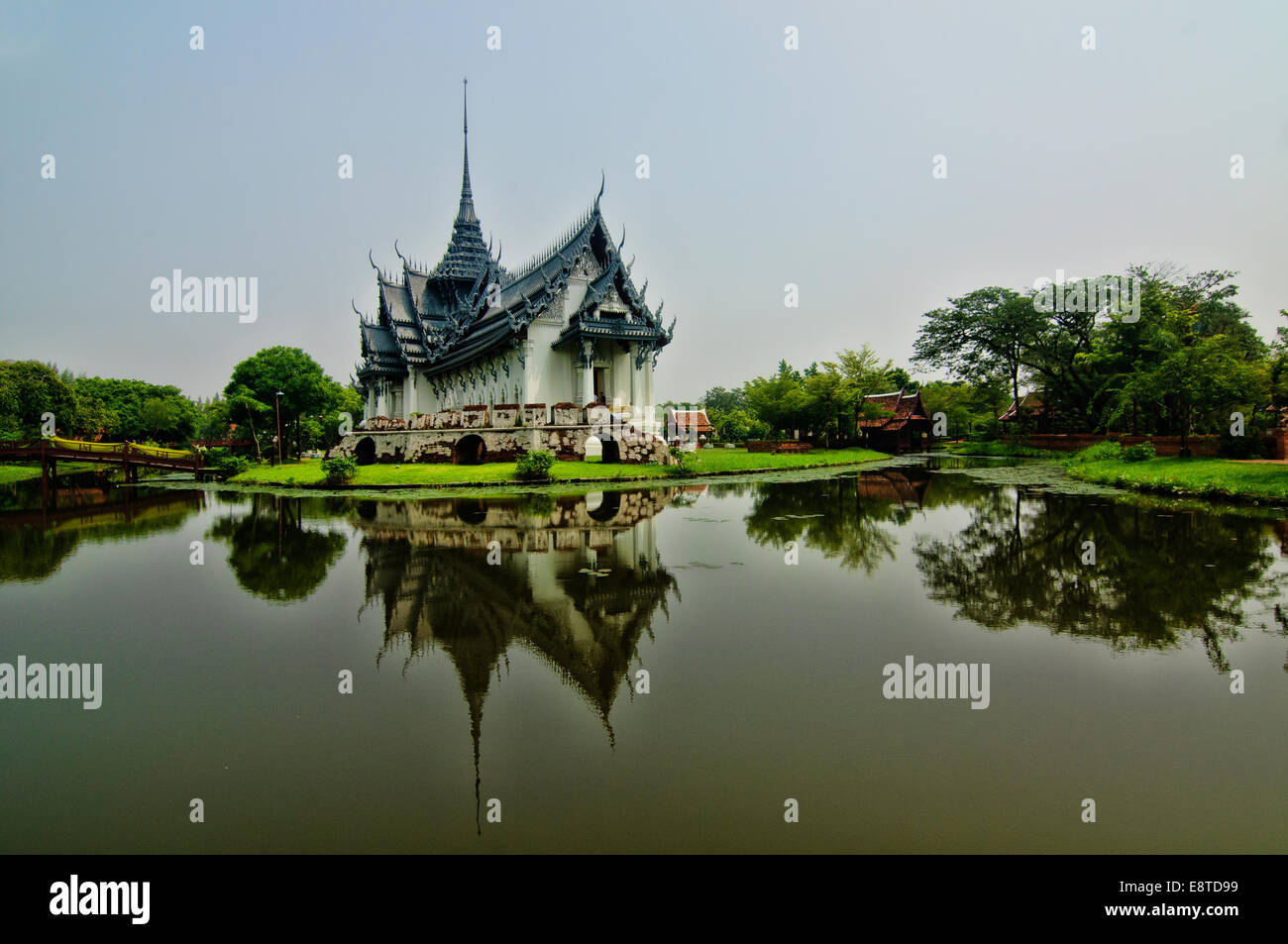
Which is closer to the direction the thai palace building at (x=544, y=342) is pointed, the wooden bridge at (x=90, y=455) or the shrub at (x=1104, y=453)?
the shrub

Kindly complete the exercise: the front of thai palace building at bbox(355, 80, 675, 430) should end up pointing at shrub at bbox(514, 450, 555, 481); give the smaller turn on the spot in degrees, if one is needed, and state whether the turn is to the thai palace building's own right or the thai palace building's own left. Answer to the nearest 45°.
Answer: approximately 45° to the thai palace building's own right

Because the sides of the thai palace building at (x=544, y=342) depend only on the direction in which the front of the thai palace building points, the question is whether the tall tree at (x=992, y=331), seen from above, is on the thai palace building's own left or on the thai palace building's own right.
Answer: on the thai palace building's own left

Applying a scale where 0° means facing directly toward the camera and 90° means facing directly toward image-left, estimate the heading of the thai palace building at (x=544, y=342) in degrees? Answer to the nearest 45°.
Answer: approximately 315°

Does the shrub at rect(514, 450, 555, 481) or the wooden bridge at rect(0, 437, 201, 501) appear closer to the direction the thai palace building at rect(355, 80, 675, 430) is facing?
the shrub

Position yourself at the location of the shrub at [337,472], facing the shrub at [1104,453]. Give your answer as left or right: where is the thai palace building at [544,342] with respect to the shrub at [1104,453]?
left

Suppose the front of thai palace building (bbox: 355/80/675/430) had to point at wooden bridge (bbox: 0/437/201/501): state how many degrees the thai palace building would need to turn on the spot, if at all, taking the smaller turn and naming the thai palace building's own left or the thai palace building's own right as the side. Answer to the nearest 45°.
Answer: approximately 135° to the thai palace building's own right

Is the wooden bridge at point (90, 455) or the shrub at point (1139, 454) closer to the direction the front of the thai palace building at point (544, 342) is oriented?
the shrub

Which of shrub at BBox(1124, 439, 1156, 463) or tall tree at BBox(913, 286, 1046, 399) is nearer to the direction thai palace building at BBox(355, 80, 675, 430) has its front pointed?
the shrub

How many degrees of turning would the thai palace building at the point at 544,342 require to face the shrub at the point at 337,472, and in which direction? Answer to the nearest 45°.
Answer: approximately 90° to its right
